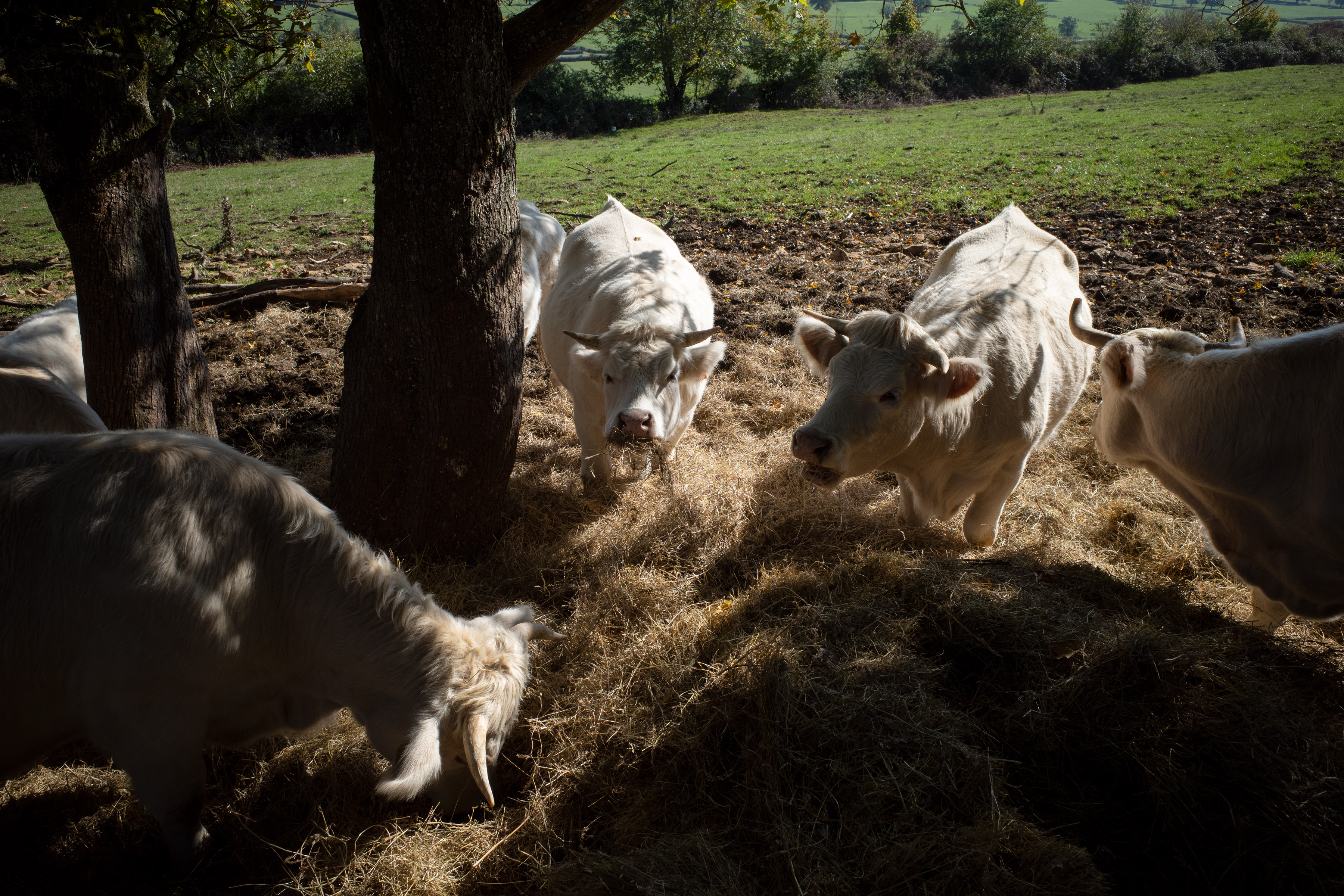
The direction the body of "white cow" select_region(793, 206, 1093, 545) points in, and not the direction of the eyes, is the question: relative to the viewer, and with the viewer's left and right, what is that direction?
facing the viewer and to the left of the viewer

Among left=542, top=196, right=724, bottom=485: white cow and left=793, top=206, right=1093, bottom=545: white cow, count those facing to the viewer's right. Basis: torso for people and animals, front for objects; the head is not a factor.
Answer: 0

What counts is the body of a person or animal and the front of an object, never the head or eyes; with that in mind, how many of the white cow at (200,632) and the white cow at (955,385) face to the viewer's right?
1

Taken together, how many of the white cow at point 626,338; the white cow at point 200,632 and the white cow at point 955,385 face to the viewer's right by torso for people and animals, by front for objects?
1

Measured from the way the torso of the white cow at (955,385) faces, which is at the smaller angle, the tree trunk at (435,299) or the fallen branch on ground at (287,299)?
the tree trunk

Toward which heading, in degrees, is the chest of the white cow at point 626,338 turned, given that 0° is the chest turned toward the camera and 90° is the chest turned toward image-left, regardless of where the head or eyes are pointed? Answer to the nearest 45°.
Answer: approximately 0°

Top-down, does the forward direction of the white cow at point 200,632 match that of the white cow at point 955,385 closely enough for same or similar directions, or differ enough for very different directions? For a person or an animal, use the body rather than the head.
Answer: very different directions

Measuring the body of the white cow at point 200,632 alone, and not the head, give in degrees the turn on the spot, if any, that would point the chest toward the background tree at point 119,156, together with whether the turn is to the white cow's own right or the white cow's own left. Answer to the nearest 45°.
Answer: approximately 90° to the white cow's own left

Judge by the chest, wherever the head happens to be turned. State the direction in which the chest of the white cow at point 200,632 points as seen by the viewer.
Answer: to the viewer's right
